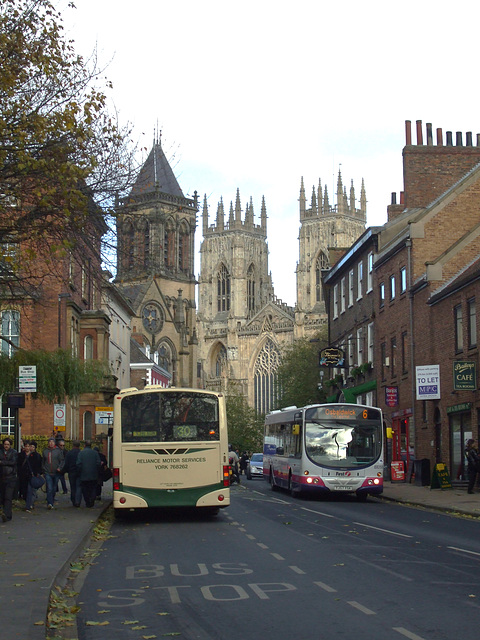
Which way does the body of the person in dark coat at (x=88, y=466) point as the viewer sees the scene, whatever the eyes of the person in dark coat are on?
away from the camera

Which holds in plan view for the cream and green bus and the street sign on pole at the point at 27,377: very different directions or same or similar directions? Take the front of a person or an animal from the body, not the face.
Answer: very different directions

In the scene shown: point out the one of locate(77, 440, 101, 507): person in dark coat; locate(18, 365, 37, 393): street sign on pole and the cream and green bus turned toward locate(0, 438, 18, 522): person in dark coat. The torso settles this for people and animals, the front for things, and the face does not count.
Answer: the street sign on pole

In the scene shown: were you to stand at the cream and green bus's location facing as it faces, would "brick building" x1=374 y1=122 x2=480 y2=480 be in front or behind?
in front

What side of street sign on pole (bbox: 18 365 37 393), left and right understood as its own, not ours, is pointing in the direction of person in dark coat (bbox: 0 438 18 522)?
front

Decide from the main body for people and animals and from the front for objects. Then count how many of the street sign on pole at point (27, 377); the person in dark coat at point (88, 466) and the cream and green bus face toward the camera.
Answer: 1

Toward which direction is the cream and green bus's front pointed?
away from the camera

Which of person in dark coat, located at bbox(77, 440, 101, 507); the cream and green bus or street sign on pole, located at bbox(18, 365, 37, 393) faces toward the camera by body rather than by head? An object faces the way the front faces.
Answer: the street sign on pole

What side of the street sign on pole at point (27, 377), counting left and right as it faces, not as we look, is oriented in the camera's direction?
front
